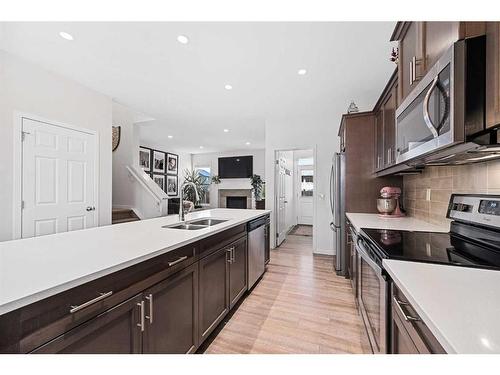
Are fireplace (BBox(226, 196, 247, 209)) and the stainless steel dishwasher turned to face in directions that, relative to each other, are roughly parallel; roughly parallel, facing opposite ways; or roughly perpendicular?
roughly perpendicular

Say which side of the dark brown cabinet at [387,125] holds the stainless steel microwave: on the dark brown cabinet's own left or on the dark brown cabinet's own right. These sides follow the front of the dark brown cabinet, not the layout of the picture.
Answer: on the dark brown cabinet's own left

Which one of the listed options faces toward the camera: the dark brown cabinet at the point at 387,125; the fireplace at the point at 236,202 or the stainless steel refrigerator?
the fireplace

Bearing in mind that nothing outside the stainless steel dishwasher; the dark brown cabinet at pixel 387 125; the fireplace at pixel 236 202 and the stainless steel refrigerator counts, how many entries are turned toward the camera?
1

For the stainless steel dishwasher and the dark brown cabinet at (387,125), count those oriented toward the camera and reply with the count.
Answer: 0

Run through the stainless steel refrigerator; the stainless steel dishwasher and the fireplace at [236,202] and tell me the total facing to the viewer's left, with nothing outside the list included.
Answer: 1

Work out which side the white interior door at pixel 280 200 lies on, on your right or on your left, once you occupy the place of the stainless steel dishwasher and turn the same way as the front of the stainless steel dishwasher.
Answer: on your left

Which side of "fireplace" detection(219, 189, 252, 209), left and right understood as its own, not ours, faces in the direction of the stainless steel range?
front

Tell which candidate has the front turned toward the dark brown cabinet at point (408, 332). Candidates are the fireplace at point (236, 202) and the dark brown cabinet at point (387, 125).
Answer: the fireplace

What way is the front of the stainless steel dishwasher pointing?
to the viewer's right

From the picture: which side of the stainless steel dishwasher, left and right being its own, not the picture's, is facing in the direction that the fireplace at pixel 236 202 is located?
left

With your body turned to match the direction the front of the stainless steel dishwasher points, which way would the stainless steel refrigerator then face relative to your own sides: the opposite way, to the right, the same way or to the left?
the opposite way

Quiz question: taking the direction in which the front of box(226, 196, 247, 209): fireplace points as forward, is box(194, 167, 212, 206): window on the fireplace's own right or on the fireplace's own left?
on the fireplace's own right

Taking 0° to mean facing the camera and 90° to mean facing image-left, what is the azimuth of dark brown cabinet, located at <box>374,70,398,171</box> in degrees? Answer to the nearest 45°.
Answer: approximately 90°

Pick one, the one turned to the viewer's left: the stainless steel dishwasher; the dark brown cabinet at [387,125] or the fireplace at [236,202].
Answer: the dark brown cabinet

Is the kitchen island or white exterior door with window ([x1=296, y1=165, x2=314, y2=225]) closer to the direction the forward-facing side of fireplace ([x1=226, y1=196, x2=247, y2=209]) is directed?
the kitchen island

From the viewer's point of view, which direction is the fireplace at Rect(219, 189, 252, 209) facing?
toward the camera

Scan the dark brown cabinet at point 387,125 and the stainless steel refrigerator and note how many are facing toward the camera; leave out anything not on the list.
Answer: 0

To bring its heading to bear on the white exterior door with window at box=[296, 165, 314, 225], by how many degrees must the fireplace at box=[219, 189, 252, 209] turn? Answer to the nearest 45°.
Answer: approximately 45° to its left
